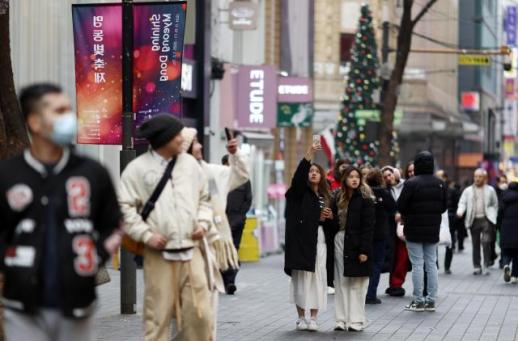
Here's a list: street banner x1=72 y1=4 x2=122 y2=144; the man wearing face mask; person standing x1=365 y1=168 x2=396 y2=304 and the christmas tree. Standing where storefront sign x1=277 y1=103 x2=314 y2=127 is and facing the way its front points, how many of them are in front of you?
3

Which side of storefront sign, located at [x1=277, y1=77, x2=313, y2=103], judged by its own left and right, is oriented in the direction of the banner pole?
front

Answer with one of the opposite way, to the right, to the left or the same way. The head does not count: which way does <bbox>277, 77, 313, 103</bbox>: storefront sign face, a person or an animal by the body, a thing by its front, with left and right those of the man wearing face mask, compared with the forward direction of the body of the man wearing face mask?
the same way

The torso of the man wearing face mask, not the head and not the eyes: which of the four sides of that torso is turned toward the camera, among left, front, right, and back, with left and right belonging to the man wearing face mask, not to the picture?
front

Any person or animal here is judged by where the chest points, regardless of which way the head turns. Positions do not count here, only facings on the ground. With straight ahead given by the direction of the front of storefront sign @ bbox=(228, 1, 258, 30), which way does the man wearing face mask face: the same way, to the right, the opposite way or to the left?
the same way

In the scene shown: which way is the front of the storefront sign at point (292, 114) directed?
toward the camera

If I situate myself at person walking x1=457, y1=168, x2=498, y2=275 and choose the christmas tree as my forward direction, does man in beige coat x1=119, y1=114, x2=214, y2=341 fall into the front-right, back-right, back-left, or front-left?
back-left

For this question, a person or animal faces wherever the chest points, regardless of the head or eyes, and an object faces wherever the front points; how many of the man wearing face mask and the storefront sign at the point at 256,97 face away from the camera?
0

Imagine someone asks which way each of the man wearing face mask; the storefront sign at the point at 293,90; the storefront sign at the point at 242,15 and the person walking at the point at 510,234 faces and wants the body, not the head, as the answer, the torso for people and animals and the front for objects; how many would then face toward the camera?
3

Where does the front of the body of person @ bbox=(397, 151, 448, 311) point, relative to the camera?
away from the camera

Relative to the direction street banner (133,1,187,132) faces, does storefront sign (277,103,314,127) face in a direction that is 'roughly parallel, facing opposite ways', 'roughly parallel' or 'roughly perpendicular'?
roughly parallel

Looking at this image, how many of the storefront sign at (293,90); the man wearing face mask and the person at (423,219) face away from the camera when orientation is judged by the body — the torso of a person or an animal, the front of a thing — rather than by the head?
1
